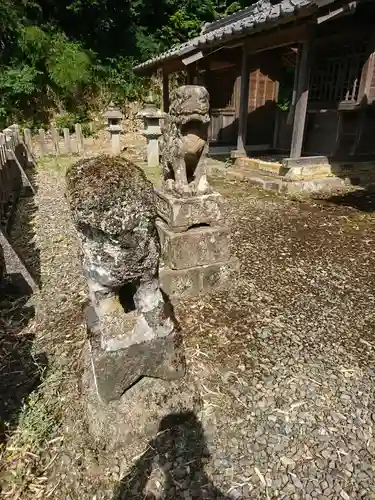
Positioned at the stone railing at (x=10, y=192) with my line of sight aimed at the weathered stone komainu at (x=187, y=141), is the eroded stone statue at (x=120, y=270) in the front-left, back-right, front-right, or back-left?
front-right

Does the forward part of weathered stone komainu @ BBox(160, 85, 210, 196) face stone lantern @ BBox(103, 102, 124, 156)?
no

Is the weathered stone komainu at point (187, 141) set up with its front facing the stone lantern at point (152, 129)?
no

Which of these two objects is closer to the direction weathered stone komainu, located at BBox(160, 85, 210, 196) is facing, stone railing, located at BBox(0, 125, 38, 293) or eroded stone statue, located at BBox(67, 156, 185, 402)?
the eroded stone statue
